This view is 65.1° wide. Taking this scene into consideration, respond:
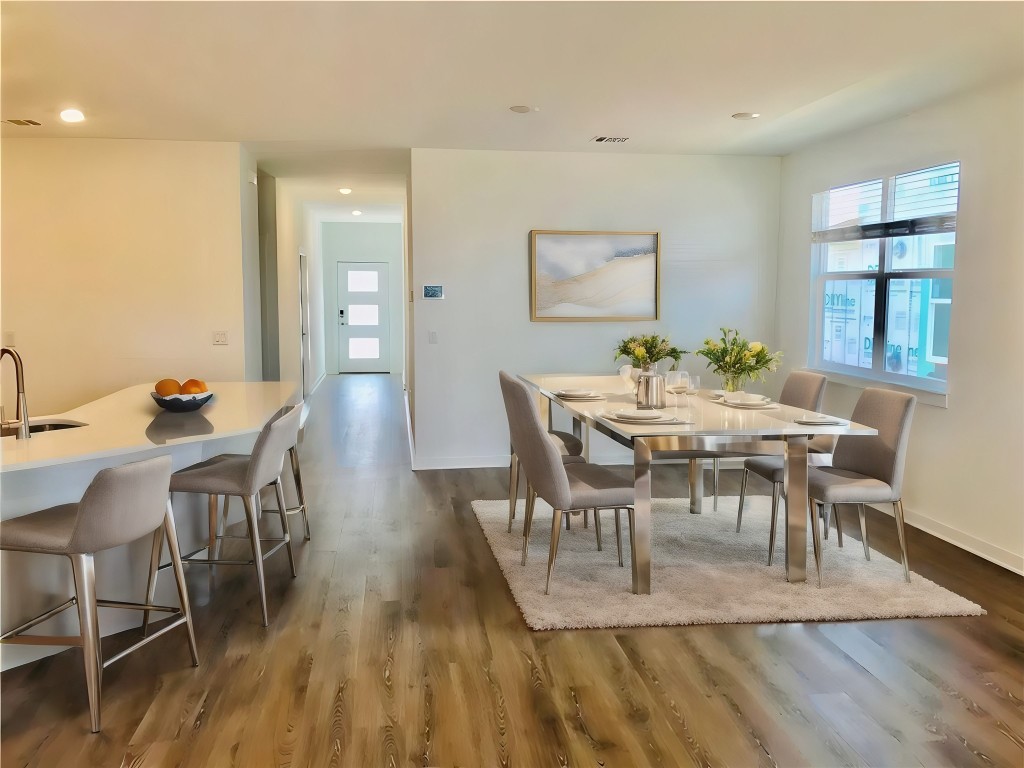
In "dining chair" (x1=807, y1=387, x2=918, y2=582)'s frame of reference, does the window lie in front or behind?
behind

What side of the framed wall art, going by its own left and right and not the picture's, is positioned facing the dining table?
front

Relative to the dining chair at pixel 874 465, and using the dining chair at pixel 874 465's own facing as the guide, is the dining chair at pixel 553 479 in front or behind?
in front

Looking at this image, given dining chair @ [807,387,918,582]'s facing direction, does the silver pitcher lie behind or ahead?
ahead

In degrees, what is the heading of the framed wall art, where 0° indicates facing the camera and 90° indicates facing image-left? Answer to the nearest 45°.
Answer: approximately 0°

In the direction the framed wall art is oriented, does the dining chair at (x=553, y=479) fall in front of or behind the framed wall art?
in front

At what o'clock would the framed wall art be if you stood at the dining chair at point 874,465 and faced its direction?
The framed wall art is roughly at 3 o'clock from the dining chair.

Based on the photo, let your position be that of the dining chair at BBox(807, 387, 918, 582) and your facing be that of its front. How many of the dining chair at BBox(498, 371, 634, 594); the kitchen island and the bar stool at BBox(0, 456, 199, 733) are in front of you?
3

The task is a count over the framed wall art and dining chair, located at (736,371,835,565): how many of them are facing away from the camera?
0
